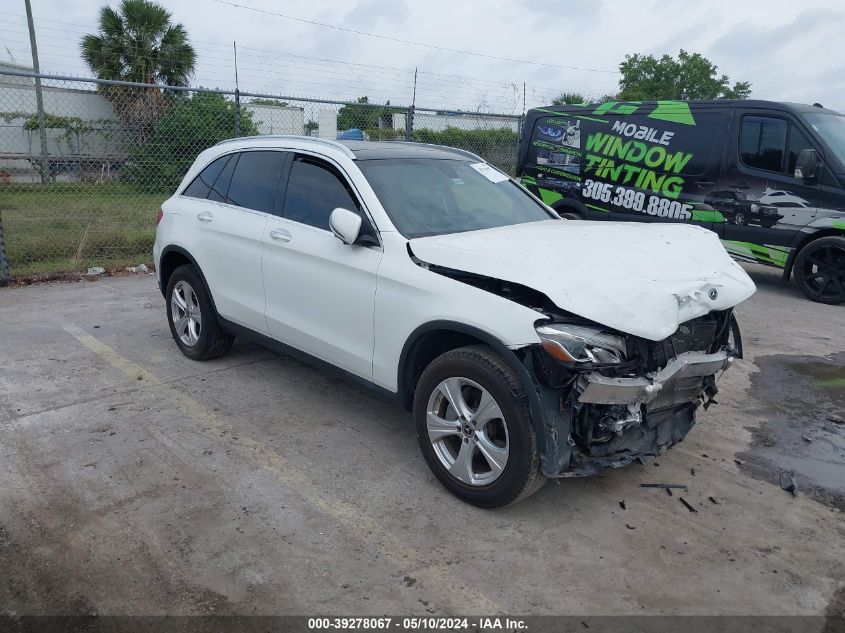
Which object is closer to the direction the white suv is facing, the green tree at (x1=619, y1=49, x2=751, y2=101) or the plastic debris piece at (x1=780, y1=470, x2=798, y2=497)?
the plastic debris piece

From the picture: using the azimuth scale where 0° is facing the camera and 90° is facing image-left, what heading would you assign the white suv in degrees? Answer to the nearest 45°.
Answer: approximately 315°

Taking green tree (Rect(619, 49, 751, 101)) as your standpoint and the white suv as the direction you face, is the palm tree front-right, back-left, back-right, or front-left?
front-right

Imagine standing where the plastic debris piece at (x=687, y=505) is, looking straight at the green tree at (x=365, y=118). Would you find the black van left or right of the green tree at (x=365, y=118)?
right

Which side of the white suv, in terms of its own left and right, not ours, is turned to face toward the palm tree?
back

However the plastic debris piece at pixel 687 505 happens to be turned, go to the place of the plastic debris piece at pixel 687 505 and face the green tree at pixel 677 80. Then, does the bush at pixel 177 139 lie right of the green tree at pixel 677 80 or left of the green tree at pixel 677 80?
left

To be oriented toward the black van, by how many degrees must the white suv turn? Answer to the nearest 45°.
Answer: approximately 90° to its left

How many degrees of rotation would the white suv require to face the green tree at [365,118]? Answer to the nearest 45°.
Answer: approximately 135° to its left

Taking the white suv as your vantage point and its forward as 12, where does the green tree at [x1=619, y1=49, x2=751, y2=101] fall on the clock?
The green tree is roughly at 8 o'clock from the white suv.

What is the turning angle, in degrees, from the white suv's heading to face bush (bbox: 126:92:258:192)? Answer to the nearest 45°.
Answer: approximately 180°

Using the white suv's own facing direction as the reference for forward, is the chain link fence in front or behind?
behind

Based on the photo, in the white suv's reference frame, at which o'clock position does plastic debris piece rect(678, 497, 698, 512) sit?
The plastic debris piece is roughly at 11 o'clock from the white suv.
